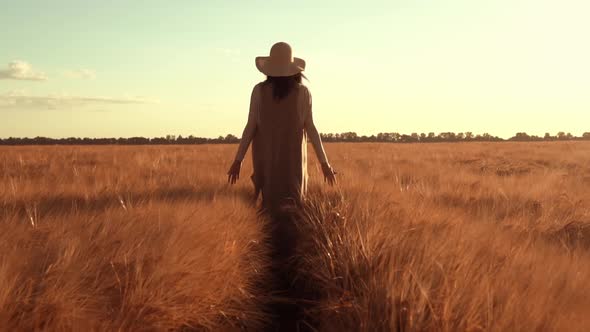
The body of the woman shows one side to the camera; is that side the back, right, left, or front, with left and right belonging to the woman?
back

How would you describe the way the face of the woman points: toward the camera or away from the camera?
away from the camera
